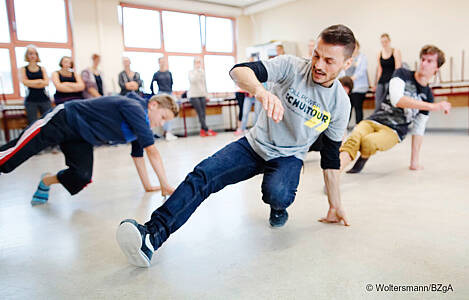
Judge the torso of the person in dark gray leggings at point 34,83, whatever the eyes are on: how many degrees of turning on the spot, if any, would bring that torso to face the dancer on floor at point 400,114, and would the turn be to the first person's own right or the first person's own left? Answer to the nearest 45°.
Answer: approximately 45° to the first person's own left

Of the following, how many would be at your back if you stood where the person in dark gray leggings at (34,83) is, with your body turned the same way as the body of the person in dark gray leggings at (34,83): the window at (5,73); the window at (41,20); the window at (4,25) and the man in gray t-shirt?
3

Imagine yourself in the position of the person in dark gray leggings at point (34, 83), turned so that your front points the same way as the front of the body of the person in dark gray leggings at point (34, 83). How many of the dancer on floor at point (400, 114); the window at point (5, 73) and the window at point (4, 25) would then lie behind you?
2

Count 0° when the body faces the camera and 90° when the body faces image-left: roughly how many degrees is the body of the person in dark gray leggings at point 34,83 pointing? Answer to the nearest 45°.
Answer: approximately 0°

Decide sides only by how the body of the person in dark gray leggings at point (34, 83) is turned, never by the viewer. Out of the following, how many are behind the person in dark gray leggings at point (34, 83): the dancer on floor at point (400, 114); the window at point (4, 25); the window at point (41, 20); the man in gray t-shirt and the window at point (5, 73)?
3

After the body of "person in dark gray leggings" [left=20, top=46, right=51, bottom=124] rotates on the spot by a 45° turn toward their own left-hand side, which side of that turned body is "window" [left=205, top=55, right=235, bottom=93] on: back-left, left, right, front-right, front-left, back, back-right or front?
left

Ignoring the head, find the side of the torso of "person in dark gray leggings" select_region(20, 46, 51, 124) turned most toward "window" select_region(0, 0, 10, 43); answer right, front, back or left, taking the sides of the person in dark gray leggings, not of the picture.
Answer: back

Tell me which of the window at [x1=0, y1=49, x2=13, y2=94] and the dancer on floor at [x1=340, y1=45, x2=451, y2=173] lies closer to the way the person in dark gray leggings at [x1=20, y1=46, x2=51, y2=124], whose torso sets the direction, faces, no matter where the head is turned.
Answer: the dancer on floor

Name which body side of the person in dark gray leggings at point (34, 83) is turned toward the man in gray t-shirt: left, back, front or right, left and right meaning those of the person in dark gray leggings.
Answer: front

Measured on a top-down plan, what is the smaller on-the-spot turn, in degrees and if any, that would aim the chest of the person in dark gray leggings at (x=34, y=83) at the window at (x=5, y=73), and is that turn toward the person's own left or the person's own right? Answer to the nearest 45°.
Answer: approximately 180°

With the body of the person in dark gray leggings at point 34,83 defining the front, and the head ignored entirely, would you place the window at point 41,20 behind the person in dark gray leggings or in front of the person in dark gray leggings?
behind
